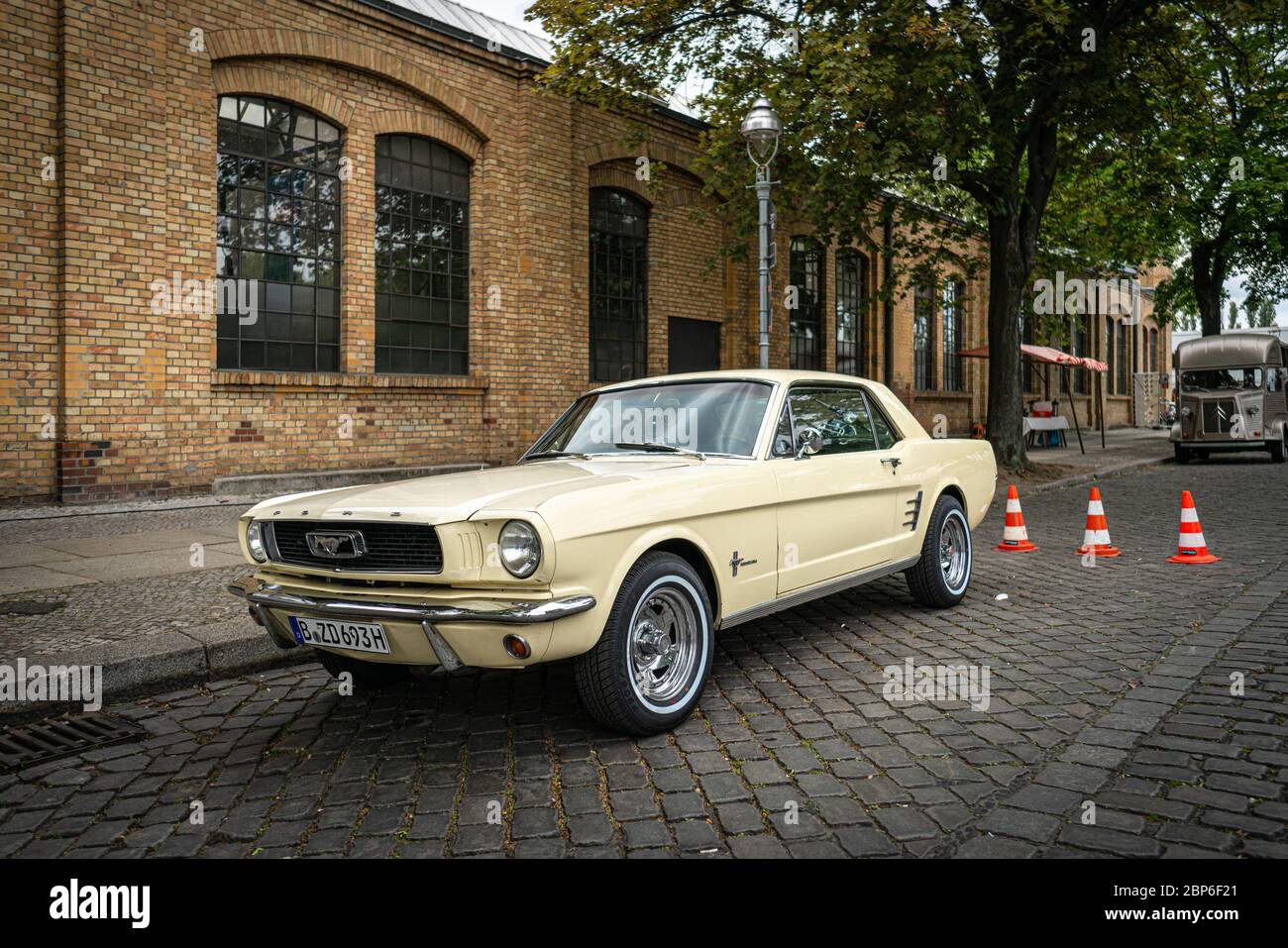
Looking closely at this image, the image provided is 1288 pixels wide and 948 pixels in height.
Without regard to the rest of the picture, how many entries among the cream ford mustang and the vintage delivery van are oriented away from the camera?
0

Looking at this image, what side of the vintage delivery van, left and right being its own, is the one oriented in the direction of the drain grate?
front

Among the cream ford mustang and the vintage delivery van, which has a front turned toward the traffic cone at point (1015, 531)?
the vintage delivery van

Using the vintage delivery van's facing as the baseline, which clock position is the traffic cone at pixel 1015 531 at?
The traffic cone is roughly at 12 o'clock from the vintage delivery van.

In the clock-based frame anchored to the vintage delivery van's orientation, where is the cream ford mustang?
The cream ford mustang is roughly at 12 o'clock from the vintage delivery van.

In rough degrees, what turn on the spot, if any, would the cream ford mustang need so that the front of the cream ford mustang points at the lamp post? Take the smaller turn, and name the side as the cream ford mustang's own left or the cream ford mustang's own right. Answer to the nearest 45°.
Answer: approximately 135° to the cream ford mustang's own right

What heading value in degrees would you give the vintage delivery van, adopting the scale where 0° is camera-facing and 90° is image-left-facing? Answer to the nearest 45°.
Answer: approximately 0°

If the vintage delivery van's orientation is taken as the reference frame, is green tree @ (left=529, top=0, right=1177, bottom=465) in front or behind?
in front

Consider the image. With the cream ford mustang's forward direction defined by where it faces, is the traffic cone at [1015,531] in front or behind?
behind

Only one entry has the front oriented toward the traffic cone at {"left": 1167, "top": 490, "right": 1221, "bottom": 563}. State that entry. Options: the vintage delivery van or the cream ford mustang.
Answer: the vintage delivery van

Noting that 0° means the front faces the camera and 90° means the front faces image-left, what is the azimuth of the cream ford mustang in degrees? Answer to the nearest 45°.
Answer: approximately 45°

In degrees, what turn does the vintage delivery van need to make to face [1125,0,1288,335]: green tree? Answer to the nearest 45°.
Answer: approximately 180°

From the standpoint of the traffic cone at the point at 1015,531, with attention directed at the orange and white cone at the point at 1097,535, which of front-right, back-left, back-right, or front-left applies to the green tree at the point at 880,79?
back-left
